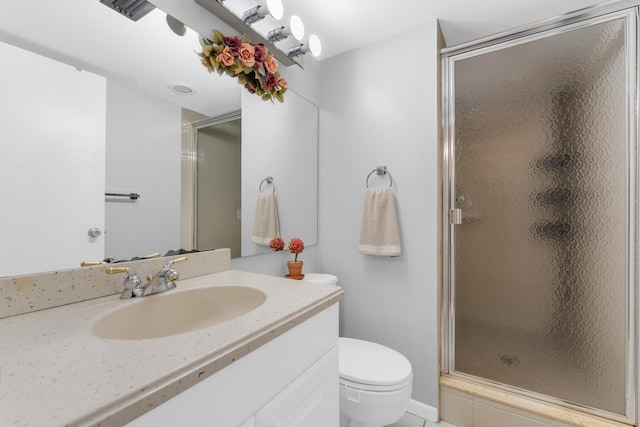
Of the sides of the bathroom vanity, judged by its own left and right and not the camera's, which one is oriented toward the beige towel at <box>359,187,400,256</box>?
left

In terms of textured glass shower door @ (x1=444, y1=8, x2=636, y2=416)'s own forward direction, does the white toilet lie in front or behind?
in front

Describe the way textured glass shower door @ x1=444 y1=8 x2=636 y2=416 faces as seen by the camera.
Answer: facing the viewer and to the left of the viewer

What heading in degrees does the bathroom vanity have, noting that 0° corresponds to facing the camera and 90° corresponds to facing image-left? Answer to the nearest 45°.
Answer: approximately 315°

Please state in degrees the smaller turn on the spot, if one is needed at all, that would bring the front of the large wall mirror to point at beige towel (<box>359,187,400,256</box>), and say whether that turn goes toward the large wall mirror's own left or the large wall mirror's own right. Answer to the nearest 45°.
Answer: approximately 45° to the large wall mirror's own left

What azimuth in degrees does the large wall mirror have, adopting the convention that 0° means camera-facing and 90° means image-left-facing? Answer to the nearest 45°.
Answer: approximately 315°

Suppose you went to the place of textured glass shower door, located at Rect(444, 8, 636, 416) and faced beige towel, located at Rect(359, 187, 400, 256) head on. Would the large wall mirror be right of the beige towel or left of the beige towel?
left

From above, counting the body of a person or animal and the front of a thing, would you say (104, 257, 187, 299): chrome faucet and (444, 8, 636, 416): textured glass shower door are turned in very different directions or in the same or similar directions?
very different directions

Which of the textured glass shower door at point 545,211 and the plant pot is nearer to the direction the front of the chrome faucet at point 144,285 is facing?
the textured glass shower door

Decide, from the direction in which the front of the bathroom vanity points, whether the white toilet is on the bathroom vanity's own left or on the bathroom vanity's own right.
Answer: on the bathroom vanity's own left

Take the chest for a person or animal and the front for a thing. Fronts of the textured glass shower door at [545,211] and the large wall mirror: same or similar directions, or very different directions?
very different directions

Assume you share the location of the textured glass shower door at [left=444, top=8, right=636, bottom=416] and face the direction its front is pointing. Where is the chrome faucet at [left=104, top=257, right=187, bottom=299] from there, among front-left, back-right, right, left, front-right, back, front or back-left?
front
